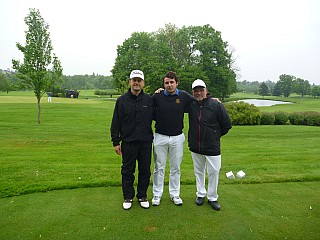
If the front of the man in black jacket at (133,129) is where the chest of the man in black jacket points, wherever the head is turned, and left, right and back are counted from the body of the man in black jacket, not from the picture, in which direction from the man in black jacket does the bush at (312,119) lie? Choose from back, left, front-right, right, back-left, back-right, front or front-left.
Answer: back-left

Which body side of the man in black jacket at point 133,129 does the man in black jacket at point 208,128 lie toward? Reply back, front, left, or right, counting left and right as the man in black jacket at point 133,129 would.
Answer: left

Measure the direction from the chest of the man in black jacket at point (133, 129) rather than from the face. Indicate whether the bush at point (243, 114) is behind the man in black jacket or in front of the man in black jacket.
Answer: behind

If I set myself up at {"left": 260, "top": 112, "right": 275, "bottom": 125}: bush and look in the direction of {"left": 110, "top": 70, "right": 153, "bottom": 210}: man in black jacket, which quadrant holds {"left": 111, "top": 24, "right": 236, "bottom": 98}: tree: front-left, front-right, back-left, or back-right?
back-right

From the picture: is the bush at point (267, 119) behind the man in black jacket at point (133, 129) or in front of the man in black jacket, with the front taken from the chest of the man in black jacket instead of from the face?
behind

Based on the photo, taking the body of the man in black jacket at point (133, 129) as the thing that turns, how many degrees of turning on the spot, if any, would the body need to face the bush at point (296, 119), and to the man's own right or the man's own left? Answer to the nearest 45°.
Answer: approximately 135° to the man's own left

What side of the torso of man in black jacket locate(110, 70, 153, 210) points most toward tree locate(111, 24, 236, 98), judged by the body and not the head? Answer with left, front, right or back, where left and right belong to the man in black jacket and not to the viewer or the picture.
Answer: back

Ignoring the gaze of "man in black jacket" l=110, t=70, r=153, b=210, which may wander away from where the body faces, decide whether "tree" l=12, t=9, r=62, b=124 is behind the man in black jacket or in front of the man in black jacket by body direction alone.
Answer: behind

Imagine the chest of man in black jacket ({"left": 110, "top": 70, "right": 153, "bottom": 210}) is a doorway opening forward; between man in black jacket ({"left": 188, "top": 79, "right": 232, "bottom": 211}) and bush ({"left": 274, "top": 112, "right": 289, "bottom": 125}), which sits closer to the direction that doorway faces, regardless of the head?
the man in black jacket

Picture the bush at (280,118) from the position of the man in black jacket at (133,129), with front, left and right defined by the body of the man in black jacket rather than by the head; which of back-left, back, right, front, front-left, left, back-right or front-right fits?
back-left

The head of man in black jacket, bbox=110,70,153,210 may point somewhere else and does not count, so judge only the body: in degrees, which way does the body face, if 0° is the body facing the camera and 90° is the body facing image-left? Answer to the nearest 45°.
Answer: approximately 0°

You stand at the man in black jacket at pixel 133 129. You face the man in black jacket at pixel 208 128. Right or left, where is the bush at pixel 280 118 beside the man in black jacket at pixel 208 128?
left
